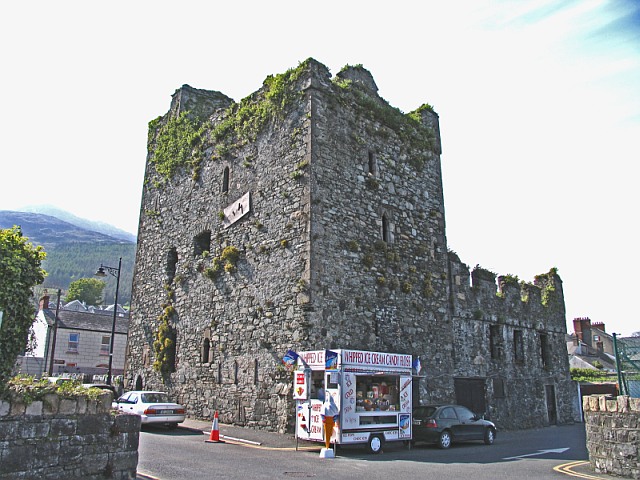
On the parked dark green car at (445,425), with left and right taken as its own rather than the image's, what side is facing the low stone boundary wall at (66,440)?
back

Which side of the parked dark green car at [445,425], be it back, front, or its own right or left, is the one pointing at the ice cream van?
back

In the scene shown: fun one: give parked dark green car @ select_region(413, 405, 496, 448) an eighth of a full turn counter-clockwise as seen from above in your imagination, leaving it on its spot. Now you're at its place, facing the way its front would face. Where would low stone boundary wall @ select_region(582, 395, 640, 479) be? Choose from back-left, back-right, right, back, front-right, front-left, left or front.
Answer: back-right

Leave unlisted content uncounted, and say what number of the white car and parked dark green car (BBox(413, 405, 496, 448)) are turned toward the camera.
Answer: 0

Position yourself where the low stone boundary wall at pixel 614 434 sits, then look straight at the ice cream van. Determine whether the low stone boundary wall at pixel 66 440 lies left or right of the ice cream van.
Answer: left

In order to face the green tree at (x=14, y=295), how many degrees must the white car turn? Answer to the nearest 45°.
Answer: approximately 135° to its left
